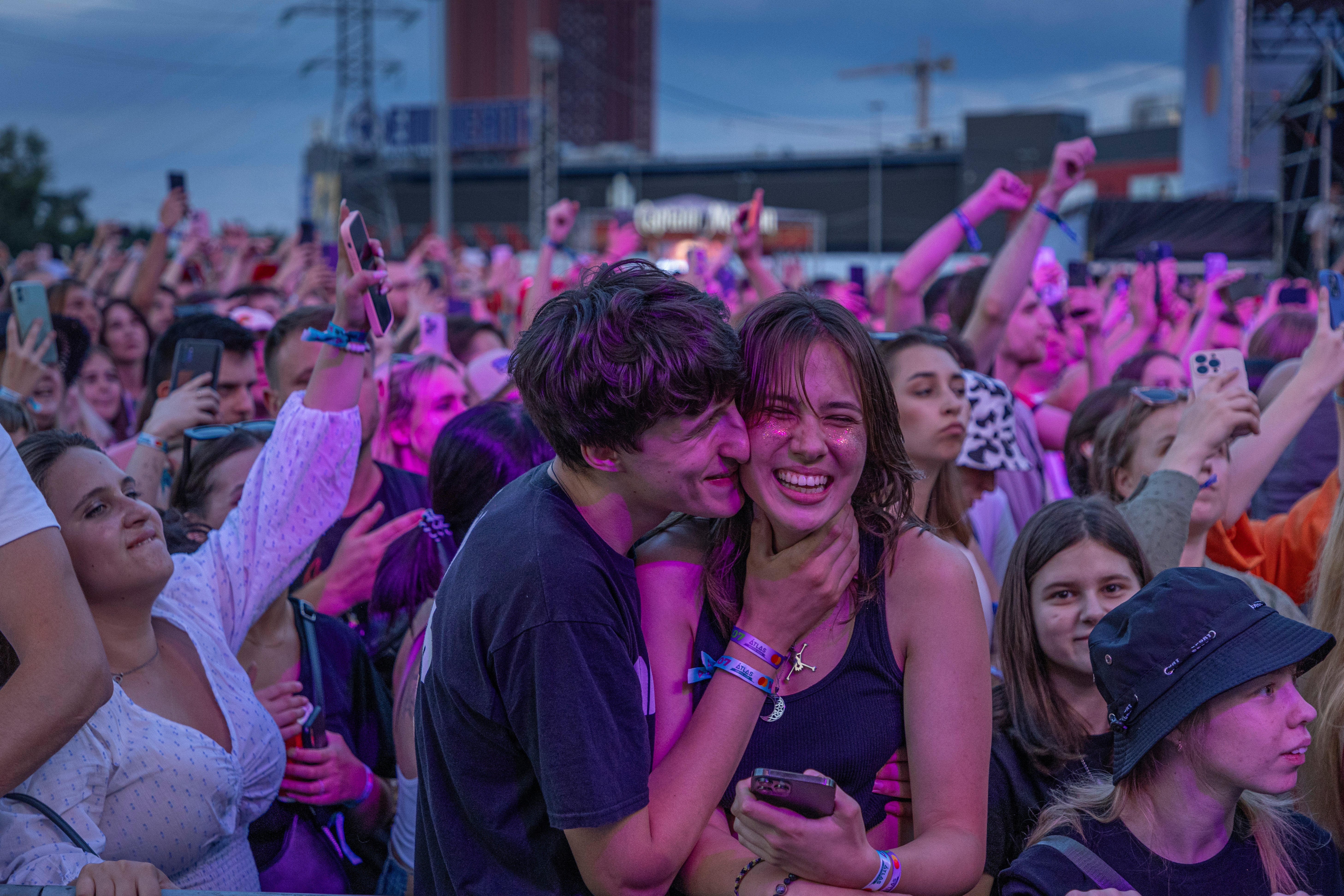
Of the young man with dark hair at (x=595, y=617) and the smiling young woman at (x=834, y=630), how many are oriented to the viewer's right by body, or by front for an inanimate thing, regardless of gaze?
1

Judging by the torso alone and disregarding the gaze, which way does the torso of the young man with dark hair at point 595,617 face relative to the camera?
to the viewer's right

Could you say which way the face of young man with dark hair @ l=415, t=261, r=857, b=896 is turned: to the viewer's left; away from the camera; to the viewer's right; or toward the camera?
to the viewer's right

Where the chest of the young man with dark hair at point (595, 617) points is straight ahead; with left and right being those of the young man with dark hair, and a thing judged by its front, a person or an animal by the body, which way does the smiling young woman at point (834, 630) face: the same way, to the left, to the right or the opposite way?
to the right
